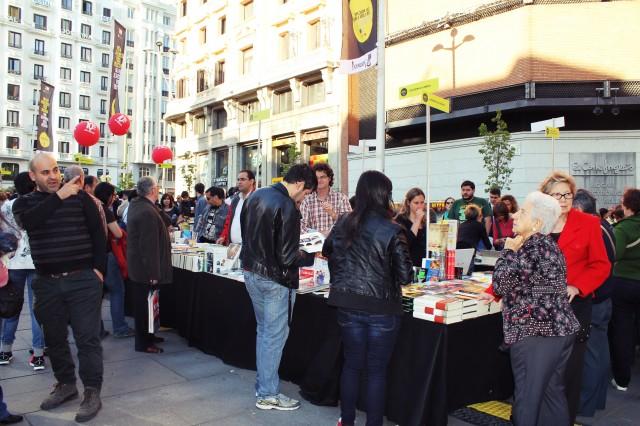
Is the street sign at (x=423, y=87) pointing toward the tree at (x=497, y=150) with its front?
no

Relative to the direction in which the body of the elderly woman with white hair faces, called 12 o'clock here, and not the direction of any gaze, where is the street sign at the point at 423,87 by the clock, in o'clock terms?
The street sign is roughly at 2 o'clock from the elderly woman with white hair.

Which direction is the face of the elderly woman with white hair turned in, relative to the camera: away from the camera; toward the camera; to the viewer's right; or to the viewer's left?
to the viewer's left

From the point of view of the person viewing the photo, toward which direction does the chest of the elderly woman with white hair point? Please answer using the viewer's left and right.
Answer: facing to the left of the viewer

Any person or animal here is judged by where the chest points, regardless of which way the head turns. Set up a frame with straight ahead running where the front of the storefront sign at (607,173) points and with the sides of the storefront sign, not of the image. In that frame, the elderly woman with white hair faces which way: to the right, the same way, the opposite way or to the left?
to the right

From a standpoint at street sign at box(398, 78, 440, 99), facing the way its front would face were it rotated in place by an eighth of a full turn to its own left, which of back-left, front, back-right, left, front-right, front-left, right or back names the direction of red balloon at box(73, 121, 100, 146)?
back-right

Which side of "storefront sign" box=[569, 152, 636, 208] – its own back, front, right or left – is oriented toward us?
front

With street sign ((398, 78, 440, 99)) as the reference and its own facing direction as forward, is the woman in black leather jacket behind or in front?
in front

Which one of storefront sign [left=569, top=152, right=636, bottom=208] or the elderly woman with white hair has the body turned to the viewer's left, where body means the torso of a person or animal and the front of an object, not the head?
the elderly woman with white hair

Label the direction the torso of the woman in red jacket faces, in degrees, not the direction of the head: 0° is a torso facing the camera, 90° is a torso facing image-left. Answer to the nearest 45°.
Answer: approximately 45°

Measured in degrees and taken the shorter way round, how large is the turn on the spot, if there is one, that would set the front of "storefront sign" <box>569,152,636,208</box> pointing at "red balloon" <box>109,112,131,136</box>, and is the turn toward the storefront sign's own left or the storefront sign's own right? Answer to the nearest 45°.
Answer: approximately 45° to the storefront sign's own right

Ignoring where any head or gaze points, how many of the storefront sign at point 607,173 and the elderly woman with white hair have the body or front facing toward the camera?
1

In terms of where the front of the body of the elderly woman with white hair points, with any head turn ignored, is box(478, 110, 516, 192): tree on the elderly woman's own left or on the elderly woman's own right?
on the elderly woman's own right

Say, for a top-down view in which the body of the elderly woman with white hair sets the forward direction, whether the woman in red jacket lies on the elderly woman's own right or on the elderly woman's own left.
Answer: on the elderly woman's own right

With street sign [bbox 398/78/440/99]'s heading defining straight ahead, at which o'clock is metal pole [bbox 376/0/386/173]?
The metal pole is roughly at 4 o'clock from the street sign.

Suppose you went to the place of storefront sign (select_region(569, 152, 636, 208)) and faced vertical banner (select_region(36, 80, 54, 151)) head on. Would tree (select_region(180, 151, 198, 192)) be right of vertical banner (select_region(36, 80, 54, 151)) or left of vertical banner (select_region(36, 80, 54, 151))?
right

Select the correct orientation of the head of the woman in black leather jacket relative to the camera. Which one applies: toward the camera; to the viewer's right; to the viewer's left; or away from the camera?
away from the camera

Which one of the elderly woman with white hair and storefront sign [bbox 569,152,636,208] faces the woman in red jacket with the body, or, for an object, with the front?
the storefront sign

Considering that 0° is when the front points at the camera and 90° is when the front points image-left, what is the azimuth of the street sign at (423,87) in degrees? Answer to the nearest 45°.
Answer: approximately 45°

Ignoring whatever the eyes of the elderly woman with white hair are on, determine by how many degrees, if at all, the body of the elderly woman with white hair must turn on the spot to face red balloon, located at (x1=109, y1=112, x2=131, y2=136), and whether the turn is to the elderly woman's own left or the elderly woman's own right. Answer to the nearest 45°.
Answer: approximately 45° to the elderly woman's own right

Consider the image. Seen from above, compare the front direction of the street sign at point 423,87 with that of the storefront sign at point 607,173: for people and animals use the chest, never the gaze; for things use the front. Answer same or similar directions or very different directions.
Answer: same or similar directions

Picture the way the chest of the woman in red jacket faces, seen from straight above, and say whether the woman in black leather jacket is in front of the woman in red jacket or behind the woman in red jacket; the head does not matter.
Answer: in front
